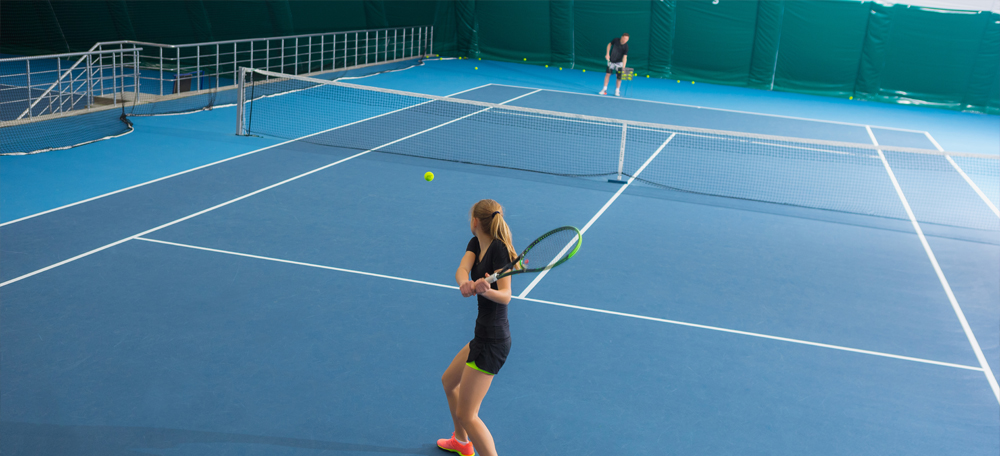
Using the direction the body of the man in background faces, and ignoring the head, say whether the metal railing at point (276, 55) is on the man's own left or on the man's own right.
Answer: on the man's own right

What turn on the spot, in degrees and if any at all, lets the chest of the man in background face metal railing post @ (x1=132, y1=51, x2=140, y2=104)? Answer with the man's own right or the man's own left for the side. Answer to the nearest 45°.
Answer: approximately 45° to the man's own right

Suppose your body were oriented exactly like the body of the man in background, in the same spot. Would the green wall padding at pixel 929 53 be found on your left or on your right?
on your left

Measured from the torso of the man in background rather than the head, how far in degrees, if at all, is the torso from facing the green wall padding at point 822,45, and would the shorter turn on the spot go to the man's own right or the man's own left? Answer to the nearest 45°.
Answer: approximately 135° to the man's own left

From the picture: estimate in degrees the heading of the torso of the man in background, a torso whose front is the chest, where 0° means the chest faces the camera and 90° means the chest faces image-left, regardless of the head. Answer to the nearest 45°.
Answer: approximately 0°

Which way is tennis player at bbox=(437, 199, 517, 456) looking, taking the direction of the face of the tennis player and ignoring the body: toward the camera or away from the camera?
away from the camera

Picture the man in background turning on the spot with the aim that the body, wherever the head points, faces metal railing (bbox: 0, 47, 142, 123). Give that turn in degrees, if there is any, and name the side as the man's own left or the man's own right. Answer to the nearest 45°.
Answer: approximately 45° to the man's own right

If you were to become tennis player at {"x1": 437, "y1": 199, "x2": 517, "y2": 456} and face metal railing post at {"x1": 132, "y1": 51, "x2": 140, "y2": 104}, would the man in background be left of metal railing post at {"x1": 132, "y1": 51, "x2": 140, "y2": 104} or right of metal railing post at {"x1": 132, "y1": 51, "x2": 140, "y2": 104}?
right

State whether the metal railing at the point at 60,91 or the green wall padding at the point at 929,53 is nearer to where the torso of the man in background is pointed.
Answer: the metal railing

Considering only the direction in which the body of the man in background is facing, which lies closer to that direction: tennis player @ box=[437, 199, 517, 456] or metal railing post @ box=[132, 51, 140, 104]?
the tennis player

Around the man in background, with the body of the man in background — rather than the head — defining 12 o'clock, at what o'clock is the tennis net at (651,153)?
The tennis net is roughly at 12 o'clock from the man in background.

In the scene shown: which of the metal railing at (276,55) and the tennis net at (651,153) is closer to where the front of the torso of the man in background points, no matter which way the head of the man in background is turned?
the tennis net
